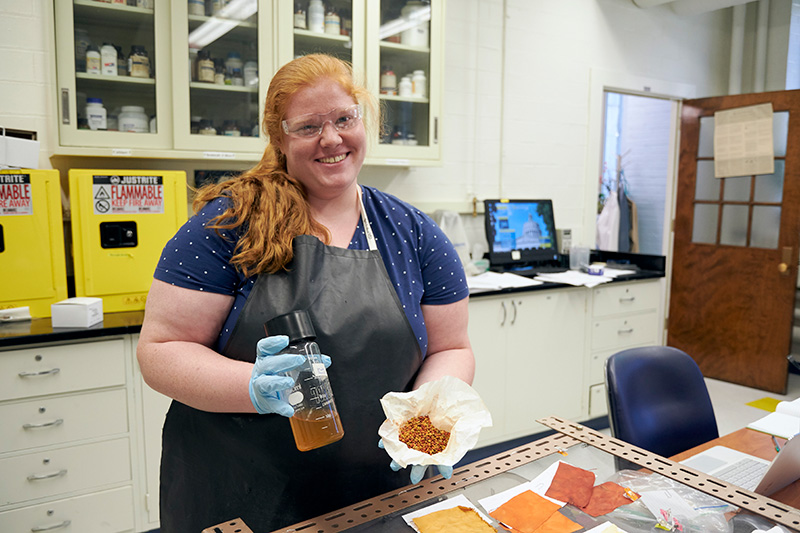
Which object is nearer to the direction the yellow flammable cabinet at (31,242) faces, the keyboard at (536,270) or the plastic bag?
the plastic bag

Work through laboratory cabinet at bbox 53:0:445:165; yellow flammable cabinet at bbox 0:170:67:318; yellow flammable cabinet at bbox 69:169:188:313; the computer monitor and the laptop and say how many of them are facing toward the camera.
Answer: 4

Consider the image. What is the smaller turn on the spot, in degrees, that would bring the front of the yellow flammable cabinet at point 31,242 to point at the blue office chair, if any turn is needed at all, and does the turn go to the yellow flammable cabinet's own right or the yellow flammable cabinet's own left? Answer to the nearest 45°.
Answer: approximately 45° to the yellow flammable cabinet's own left

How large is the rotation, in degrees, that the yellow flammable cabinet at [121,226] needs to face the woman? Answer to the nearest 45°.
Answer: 0° — it already faces them

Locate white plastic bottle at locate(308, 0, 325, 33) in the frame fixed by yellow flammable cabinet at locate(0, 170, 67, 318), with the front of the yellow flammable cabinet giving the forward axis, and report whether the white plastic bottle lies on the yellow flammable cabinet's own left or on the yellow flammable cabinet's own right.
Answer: on the yellow flammable cabinet's own left

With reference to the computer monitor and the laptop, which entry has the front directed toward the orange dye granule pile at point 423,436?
the computer monitor

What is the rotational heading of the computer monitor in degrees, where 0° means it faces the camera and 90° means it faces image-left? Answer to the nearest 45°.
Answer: approximately 0°
